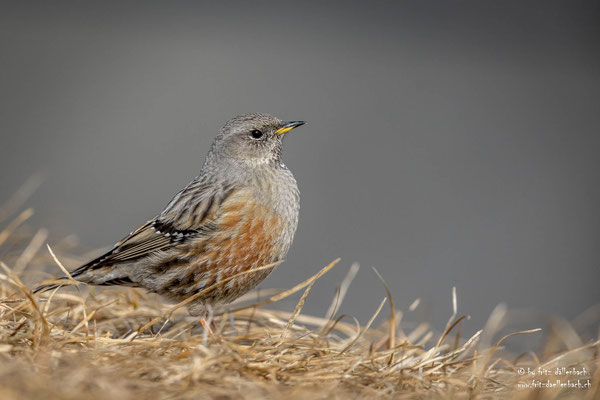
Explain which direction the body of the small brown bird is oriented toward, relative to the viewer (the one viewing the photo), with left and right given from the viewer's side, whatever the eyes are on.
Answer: facing to the right of the viewer
